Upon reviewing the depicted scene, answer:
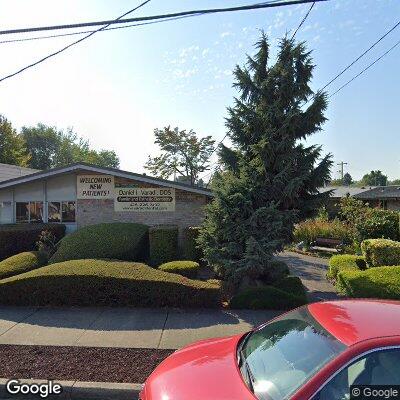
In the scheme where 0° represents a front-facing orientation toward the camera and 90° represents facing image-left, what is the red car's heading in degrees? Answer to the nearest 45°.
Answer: approximately 45°

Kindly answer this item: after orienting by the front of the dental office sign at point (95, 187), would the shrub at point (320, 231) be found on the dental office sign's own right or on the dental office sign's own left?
on the dental office sign's own left

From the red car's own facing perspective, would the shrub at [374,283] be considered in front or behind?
behind

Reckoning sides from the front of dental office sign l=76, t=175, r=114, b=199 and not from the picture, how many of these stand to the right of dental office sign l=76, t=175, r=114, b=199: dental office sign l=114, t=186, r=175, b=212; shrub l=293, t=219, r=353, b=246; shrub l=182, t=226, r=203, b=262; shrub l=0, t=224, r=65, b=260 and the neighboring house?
1

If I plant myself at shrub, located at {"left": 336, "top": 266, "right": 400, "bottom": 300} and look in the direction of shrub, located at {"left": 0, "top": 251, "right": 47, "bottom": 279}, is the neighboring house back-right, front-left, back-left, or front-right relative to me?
back-right

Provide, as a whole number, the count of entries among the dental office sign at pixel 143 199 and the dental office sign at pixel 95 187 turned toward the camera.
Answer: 2

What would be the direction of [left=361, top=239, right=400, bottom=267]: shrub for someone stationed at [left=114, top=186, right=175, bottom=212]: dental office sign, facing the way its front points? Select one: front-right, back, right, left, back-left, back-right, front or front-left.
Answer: front-left

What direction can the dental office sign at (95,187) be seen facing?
toward the camera

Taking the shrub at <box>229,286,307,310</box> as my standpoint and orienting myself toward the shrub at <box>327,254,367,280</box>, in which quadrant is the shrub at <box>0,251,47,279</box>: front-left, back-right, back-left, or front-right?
back-left

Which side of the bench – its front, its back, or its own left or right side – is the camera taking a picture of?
front

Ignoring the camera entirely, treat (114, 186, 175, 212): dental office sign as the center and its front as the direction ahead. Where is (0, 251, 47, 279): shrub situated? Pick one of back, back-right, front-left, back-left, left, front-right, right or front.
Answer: front-right

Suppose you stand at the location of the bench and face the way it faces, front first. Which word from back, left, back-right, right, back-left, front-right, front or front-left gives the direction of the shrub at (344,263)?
front

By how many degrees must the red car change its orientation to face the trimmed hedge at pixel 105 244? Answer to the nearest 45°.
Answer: approximately 90° to its right

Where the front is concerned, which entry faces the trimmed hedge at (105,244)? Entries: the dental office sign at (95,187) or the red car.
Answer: the dental office sign

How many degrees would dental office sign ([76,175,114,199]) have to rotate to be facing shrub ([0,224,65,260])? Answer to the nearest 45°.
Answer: approximately 90° to its right

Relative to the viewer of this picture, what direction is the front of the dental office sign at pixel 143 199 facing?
facing the viewer
